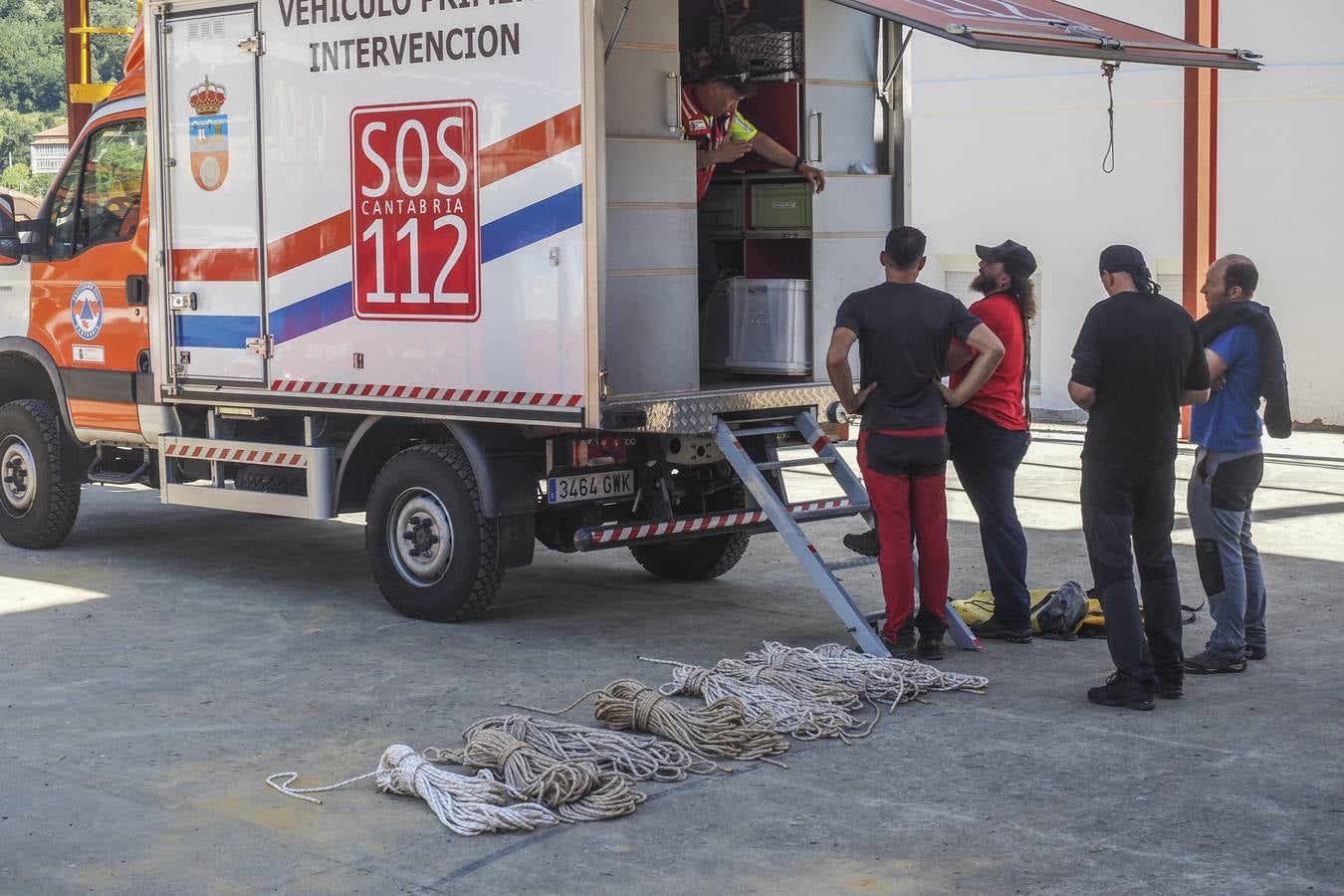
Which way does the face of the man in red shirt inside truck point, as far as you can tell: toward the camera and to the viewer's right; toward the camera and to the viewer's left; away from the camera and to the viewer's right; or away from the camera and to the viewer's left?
toward the camera and to the viewer's right

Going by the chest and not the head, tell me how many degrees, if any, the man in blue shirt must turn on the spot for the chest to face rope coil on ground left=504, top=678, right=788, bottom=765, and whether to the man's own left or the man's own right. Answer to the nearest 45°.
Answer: approximately 45° to the man's own left

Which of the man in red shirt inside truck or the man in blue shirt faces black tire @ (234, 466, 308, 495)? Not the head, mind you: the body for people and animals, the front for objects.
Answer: the man in blue shirt

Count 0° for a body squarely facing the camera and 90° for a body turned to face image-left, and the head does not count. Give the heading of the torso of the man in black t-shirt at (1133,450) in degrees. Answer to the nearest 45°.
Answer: approximately 135°

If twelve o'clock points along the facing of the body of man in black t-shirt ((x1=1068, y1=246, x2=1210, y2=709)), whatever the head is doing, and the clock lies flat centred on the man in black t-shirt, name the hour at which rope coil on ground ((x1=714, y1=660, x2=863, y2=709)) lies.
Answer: The rope coil on ground is roughly at 10 o'clock from the man in black t-shirt.

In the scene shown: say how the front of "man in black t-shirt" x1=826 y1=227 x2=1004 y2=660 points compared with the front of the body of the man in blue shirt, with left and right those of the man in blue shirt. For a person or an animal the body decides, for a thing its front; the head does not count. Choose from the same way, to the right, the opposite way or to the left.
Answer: to the right

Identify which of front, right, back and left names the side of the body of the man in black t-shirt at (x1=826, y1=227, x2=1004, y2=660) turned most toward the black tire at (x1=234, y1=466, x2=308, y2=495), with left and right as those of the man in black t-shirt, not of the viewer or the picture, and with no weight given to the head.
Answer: left

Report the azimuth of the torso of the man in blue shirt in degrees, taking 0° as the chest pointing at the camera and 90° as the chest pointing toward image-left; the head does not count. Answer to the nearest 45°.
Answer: approximately 90°

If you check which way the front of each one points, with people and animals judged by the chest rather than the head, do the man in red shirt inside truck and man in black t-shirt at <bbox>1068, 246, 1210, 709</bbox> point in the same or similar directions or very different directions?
very different directions

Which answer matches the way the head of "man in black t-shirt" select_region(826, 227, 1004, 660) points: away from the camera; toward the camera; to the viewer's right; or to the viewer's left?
away from the camera

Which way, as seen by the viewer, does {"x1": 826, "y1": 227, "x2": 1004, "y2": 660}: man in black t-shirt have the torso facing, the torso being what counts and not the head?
away from the camera

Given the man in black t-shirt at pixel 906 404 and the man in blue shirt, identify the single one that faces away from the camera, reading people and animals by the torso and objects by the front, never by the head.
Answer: the man in black t-shirt
